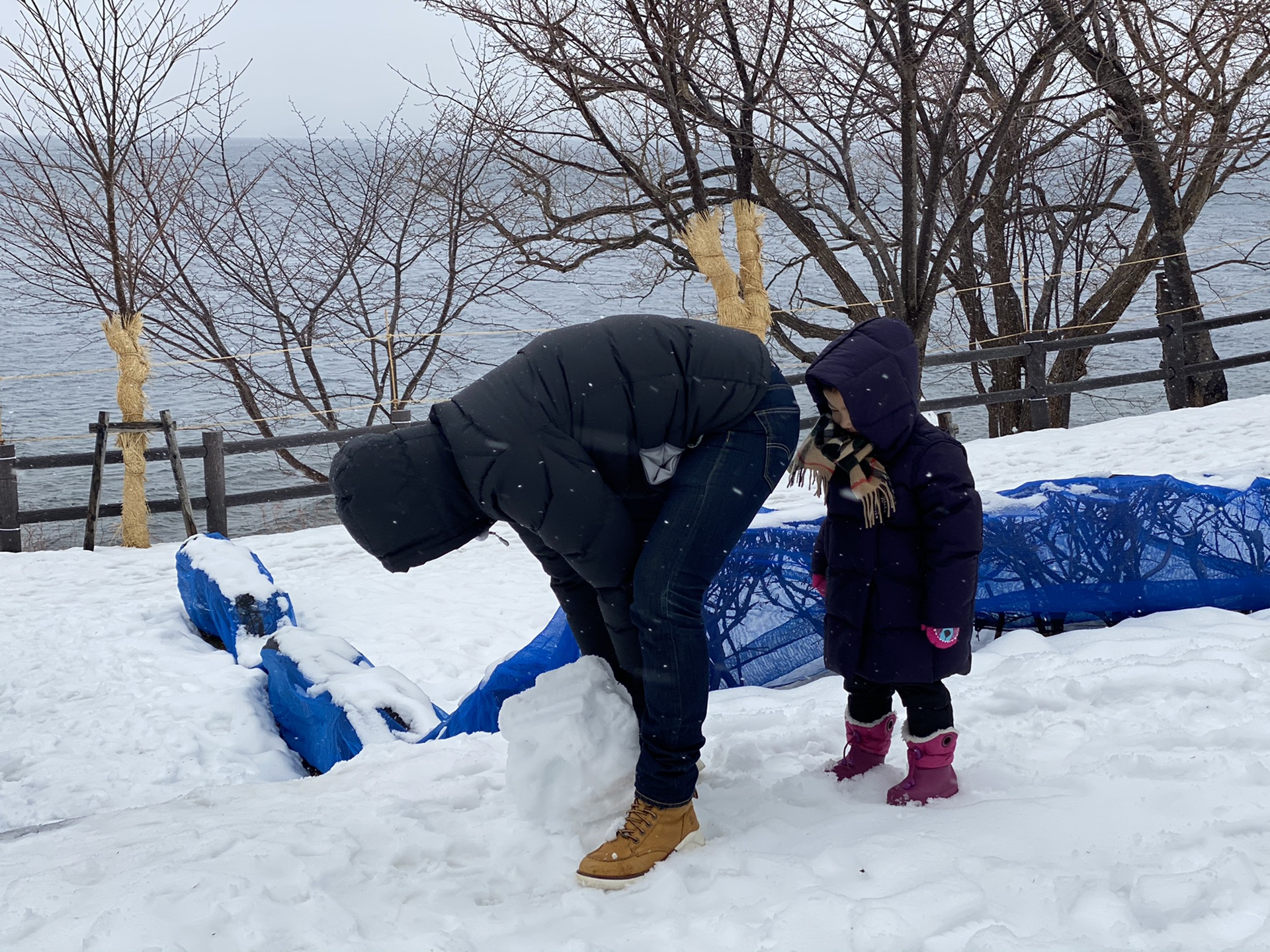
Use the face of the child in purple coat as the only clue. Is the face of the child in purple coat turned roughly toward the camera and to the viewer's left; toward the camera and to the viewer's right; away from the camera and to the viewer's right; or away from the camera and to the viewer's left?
toward the camera and to the viewer's left

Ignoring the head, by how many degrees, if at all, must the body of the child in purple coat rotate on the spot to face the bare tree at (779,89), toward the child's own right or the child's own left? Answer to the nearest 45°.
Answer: approximately 135° to the child's own right

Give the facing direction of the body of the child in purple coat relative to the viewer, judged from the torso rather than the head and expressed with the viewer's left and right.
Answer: facing the viewer and to the left of the viewer

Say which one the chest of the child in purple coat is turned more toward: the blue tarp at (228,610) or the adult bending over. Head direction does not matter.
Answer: the adult bending over

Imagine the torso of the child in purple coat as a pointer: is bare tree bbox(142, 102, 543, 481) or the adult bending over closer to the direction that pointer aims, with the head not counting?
the adult bending over

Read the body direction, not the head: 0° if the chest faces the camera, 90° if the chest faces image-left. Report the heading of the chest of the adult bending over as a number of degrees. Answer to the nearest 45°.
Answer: approximately 90°

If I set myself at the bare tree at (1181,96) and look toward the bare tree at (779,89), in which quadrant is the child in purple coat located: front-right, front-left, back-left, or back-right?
front-left

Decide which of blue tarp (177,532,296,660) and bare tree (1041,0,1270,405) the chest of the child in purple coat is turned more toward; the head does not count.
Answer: the blue tarp

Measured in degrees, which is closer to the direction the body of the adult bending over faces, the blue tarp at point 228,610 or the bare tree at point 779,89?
the blue tarp

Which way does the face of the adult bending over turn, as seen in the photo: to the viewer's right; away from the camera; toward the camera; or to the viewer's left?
to the viewer's left

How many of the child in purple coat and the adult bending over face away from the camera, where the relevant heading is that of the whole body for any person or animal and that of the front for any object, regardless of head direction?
0

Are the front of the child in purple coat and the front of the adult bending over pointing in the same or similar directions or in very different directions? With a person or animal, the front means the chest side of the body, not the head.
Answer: same or similar directions
